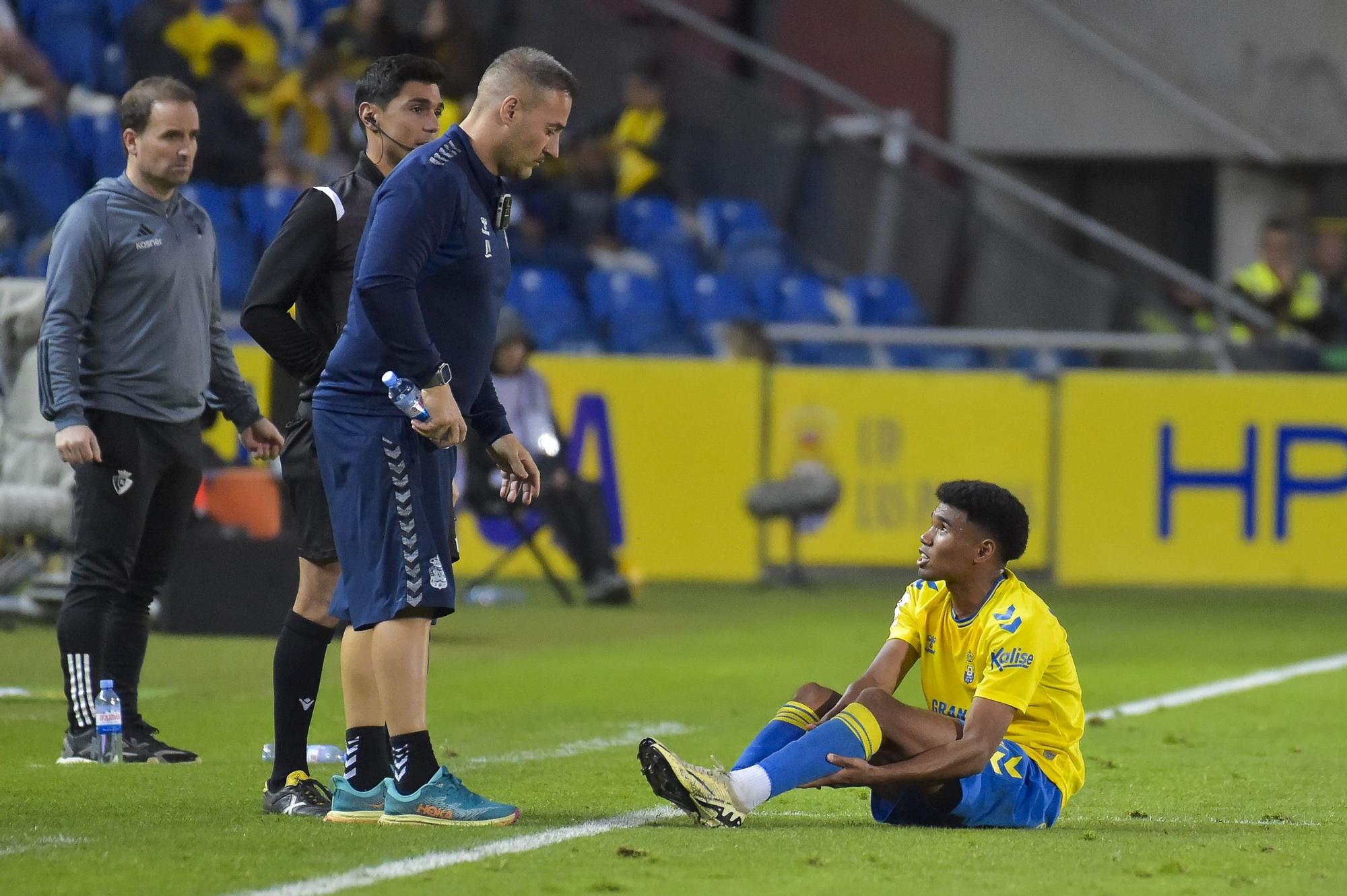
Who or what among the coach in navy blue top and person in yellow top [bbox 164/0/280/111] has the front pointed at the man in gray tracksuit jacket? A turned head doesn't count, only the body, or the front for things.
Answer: the spectator in yellow shirt

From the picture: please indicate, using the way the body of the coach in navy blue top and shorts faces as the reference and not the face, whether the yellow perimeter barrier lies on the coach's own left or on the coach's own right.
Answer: on the coach's own left

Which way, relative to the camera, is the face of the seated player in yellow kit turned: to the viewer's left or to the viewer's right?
to the viewer's left

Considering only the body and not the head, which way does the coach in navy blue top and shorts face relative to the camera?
to the viewer's right

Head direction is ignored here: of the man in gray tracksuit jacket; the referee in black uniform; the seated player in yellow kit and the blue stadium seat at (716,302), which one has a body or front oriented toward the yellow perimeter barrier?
the blue stadium seat

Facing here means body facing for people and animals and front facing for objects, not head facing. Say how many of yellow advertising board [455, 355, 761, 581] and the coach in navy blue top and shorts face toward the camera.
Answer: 1

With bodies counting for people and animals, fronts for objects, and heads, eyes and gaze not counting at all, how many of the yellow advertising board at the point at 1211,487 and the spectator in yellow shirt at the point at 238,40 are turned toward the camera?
2

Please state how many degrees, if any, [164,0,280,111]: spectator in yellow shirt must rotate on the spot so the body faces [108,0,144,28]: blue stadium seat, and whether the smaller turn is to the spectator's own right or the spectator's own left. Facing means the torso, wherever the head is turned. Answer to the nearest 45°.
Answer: approximately 135° to the spectator's own right

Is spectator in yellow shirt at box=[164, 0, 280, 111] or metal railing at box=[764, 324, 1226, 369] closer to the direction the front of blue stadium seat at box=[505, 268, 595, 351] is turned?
the metal railing

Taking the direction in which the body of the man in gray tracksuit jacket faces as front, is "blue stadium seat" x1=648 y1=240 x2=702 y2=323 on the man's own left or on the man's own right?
on the man's own left

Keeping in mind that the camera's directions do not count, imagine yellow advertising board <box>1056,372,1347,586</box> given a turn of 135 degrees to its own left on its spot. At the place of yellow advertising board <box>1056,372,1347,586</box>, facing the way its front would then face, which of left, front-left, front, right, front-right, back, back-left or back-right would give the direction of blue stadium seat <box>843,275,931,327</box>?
left

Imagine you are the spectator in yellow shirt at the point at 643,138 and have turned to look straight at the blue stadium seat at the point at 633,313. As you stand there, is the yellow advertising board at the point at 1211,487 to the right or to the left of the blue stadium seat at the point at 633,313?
left
